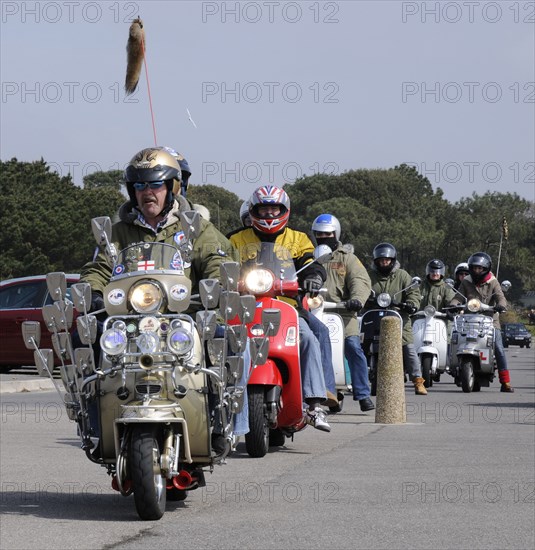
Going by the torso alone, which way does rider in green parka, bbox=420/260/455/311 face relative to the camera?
toward the camera

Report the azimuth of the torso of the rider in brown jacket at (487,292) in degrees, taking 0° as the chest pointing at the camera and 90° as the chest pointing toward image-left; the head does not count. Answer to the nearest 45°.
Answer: approximately 0°

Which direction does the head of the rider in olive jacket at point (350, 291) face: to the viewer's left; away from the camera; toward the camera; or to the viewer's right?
toward the camera

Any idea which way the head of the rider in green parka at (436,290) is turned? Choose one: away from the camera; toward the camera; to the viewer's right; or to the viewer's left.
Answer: toward the camera

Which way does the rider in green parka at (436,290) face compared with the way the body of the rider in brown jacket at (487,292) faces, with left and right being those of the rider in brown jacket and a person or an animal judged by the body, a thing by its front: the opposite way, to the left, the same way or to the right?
the same way

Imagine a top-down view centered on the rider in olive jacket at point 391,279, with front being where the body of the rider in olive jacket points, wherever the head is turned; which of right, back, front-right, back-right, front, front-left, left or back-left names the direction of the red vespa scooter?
front

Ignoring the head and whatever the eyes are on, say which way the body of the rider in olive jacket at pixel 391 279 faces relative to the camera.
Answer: toward the camera

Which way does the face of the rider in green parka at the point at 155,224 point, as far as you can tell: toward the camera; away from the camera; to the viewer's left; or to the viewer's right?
toward the camera

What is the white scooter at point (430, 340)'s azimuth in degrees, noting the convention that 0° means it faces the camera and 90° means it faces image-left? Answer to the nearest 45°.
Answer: approximately 0°

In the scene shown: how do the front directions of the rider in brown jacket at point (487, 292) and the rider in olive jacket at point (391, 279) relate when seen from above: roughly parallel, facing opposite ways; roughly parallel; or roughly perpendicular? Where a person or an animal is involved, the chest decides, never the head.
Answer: roughly parallel

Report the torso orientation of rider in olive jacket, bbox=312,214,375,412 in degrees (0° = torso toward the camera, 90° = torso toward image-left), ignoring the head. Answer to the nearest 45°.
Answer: approximately 45°

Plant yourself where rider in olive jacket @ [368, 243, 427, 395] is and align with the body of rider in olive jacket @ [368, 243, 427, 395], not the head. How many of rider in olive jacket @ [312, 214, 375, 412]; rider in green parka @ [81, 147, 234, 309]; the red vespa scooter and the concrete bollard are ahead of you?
4

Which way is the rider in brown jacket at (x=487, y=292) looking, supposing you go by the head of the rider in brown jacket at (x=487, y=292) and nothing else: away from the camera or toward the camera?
toward the camera

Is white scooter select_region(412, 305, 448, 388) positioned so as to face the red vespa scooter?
yes

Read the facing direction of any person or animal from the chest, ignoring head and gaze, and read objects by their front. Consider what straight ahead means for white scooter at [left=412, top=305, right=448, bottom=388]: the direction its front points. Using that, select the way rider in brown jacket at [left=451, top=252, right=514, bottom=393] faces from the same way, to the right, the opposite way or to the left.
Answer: the same way
